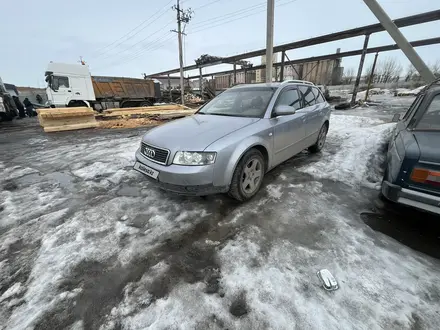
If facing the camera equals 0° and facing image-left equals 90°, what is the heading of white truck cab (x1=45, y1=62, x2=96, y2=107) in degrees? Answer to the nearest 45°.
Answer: approximately 90°

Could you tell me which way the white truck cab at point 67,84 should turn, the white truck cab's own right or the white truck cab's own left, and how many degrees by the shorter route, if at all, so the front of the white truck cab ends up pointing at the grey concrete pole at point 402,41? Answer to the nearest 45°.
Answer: approximately 135° to the white truck cab's own left
